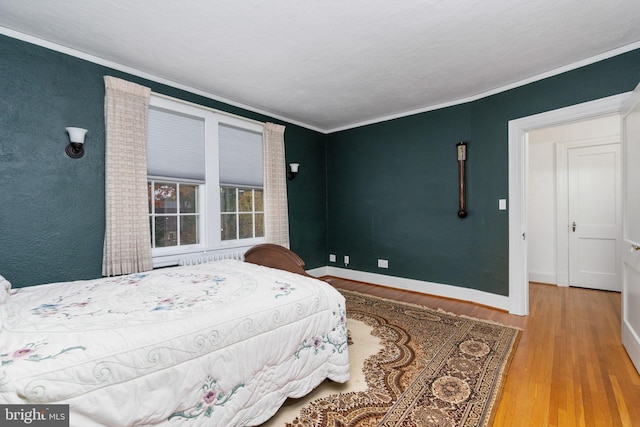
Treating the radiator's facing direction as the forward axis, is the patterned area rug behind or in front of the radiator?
in front

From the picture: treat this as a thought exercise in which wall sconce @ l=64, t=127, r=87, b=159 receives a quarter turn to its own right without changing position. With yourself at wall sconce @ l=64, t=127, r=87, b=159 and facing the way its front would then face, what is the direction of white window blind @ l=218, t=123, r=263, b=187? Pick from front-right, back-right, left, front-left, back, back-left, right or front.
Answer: back-left

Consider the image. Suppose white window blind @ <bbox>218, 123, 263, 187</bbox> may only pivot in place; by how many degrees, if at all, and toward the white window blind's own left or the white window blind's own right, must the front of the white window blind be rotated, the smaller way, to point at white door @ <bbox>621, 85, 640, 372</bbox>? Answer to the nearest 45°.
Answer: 0° — it already faces it

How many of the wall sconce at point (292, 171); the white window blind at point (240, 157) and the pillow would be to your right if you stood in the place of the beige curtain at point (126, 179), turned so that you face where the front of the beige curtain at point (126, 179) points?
1

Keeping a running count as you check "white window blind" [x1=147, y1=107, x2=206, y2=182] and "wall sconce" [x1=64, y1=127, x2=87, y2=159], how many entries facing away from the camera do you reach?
0

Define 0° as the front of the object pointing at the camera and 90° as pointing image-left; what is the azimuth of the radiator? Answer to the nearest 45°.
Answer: approximately 315°

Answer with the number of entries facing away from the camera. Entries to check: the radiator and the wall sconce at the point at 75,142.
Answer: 0

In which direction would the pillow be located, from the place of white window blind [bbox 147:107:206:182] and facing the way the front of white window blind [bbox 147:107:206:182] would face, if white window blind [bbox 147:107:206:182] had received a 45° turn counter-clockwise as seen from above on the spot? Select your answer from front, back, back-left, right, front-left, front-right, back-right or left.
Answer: back-right

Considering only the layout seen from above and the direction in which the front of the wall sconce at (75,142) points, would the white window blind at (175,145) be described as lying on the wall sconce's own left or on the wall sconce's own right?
on the wall sconce's own left

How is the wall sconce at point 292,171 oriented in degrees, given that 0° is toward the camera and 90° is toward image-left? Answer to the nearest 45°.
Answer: approximately 315°

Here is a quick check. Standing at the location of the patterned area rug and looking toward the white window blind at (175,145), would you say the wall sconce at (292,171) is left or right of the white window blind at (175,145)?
right
